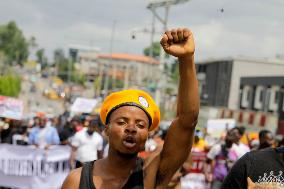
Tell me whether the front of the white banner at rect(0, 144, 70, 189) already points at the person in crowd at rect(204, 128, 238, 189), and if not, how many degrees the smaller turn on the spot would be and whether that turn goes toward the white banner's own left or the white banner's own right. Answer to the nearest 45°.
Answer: approximately 45° to the white banner's own left

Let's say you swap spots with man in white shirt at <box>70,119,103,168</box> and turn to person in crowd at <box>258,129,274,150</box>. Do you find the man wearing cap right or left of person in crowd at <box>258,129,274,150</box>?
right

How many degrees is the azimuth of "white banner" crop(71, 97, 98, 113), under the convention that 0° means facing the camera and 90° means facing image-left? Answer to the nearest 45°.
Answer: approximately 0°

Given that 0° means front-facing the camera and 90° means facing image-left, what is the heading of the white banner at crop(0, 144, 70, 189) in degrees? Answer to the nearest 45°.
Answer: approximately 0°
